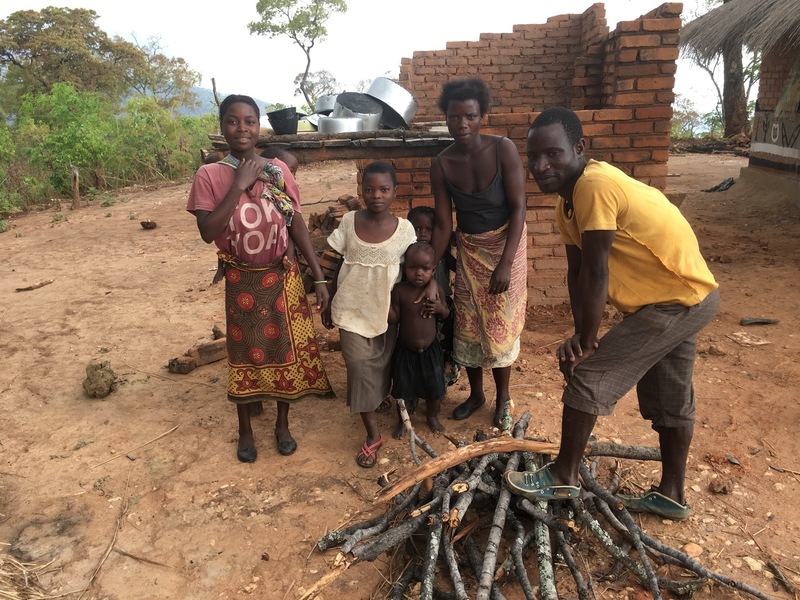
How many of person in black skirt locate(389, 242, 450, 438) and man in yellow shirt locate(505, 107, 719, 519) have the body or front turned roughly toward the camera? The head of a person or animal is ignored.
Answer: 1

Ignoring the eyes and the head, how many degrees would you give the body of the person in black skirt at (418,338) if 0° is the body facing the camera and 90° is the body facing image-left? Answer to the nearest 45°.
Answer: approximately 0°

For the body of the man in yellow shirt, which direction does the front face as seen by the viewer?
to the viewer's left
